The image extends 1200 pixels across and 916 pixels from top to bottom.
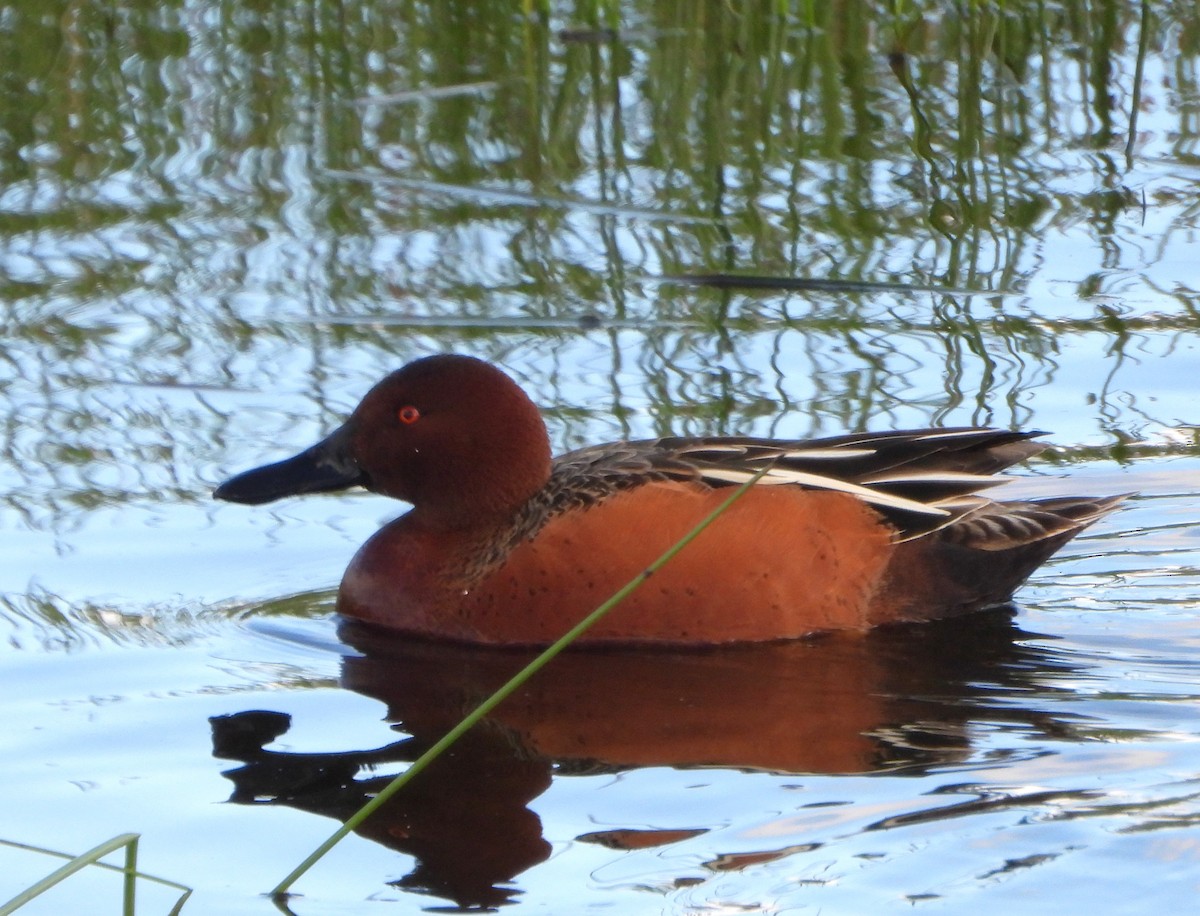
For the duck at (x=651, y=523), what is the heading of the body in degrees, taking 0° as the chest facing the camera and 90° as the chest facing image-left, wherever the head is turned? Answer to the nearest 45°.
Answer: approximately 90°
